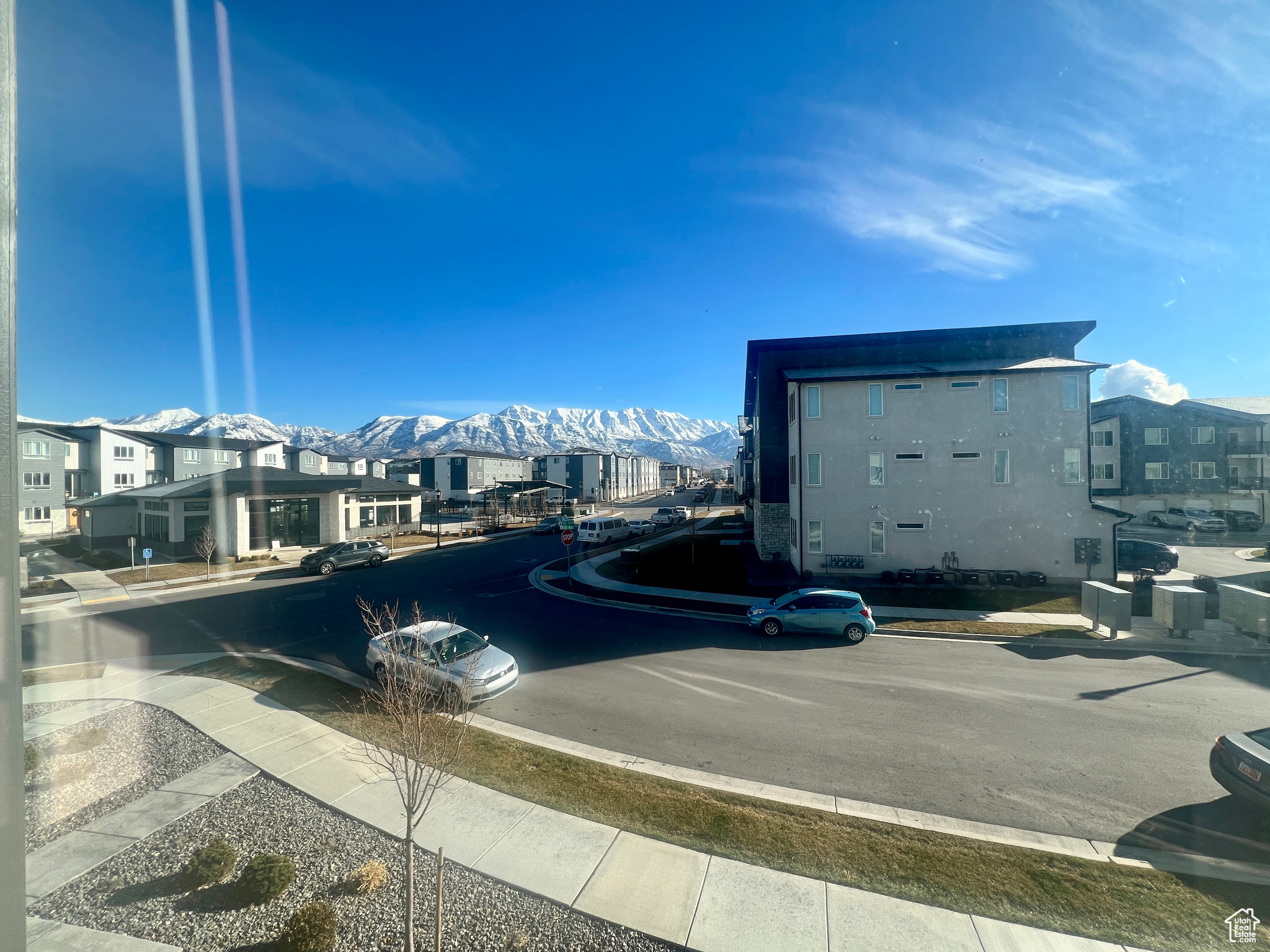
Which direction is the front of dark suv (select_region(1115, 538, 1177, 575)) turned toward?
to the viewer's right

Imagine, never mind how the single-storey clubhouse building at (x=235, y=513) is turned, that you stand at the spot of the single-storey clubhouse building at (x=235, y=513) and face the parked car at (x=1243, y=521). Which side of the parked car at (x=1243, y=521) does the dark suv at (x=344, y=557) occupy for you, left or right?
right

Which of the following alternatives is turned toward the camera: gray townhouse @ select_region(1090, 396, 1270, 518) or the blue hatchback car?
the gray townhouse

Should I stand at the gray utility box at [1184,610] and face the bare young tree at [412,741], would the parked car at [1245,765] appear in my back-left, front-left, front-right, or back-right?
front-left

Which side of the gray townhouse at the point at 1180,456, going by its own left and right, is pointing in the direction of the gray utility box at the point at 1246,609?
front

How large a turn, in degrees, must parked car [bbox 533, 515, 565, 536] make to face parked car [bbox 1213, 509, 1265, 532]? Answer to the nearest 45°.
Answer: approximately 135° to its left

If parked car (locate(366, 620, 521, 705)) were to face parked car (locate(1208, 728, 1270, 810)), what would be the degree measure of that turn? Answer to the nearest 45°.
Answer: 0° — it already faces it

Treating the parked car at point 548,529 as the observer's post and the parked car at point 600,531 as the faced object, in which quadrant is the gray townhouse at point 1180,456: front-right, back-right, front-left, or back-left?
front-left

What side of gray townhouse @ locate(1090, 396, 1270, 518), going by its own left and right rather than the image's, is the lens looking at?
front

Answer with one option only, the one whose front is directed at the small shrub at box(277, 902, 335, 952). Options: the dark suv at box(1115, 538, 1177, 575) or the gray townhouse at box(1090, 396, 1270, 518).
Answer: the gray townhouse

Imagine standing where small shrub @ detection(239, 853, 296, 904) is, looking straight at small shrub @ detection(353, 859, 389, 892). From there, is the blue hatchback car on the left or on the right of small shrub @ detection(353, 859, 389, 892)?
left

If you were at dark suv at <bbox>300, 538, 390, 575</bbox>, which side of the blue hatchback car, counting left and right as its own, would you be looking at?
front

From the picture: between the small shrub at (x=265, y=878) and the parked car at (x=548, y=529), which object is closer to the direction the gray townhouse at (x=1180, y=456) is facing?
the small shrub
